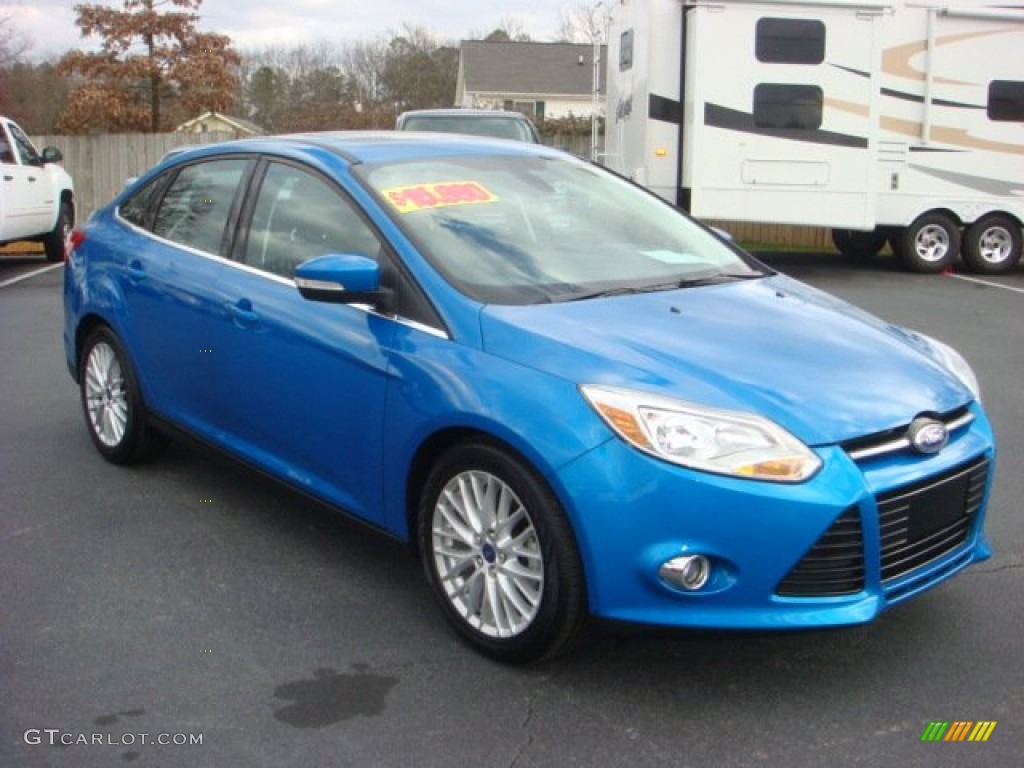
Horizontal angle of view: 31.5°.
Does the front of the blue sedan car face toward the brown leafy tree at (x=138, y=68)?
no

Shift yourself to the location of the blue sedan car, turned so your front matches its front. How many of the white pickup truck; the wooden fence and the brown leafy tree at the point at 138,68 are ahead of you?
0

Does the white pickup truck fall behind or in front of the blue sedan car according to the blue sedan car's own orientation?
behind

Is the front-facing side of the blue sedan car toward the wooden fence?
no

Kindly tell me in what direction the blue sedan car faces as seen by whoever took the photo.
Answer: facing the viewer and to the right of the viewer
